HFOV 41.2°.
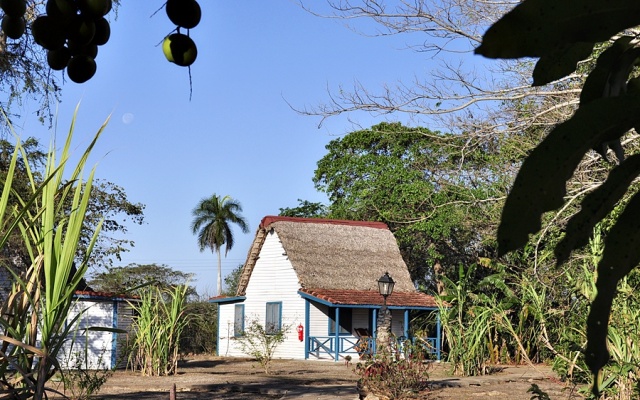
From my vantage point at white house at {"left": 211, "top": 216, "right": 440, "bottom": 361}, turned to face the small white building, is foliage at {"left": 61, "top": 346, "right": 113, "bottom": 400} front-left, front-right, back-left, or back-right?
front-left

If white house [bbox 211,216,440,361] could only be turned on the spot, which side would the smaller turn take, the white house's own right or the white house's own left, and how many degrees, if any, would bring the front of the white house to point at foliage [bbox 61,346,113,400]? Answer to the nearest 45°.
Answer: approximately 45° to the white house's own right

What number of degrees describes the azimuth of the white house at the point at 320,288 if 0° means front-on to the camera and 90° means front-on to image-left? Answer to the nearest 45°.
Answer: approximately 315°

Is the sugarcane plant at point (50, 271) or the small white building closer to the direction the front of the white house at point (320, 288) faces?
the sugarcane plant

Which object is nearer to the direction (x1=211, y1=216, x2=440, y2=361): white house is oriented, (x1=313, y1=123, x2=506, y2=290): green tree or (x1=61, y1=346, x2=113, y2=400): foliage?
the foliage

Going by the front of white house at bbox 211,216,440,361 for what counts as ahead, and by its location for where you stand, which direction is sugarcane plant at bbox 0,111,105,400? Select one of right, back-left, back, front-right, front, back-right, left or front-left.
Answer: front-right

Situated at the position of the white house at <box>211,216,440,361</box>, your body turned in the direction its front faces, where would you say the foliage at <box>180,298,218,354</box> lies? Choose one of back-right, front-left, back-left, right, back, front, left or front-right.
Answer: back

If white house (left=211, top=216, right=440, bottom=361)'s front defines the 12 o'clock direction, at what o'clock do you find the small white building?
The small white building is roughly at 3 o'clock from the white house.

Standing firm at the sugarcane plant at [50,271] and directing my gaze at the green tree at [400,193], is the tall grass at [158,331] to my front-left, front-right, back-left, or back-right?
front-left

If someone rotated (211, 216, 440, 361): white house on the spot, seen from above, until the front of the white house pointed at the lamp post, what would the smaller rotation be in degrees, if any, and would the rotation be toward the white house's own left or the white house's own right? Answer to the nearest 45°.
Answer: approximately 45° to the white house's own right

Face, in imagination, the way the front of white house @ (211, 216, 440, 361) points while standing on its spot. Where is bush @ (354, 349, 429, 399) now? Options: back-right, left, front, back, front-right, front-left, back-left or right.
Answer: front-right

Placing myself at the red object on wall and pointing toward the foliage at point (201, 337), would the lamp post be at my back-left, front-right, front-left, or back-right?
back-left

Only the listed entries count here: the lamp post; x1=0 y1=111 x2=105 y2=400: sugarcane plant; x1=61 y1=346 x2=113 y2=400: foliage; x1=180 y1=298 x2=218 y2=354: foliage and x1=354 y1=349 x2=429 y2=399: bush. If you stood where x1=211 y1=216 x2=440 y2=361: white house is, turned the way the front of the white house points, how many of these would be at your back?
1
